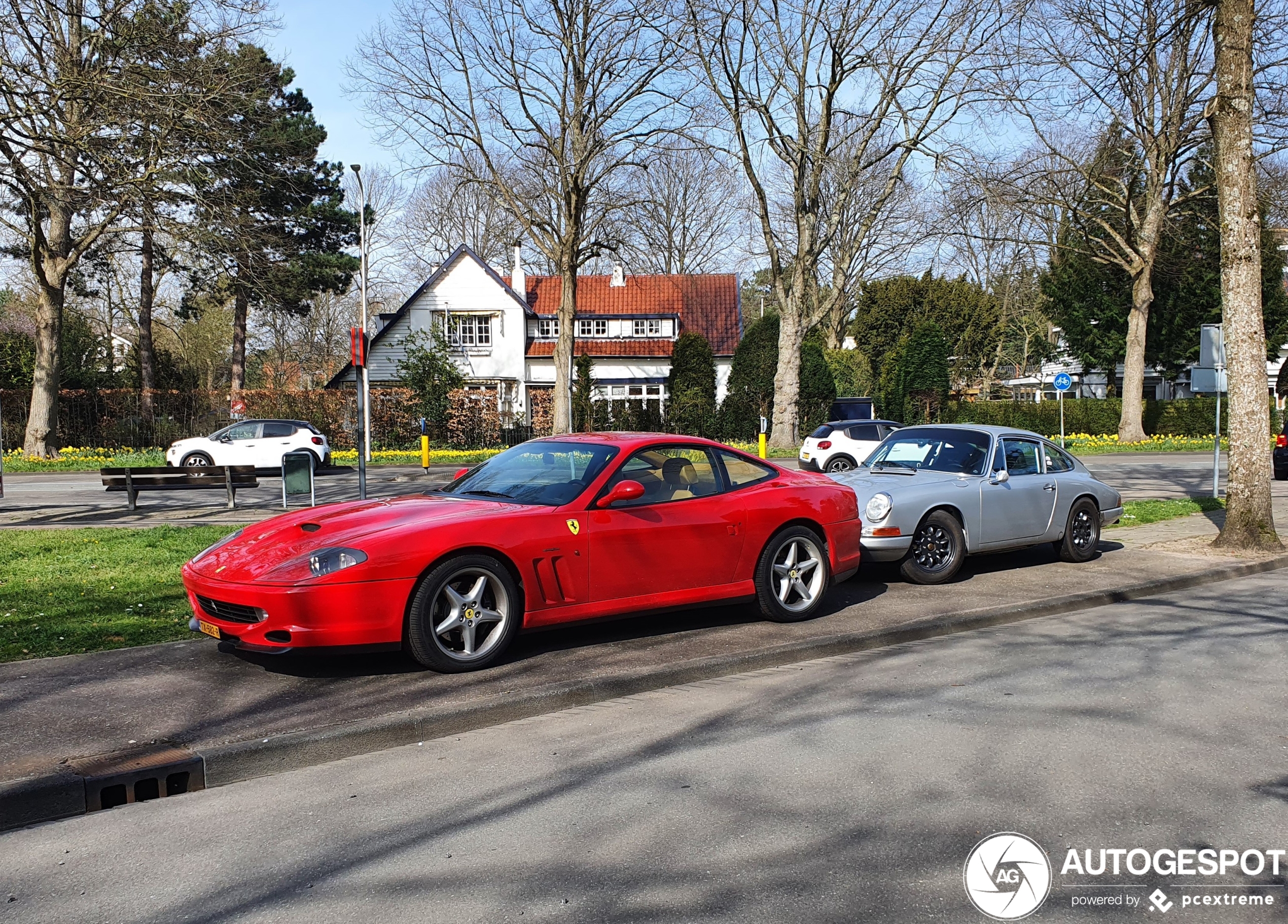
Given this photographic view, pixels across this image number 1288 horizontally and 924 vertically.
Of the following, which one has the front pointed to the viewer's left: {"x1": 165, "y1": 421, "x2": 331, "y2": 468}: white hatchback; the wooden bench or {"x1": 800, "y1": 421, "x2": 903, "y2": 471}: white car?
the white hatchback

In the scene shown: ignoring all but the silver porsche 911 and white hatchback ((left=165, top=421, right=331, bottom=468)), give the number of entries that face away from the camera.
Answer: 0

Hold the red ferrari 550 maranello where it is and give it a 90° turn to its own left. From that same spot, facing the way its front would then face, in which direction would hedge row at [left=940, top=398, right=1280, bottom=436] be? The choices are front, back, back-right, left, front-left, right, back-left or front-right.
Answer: left

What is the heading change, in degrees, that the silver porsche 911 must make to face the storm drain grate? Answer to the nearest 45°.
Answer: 0° — it already faces it

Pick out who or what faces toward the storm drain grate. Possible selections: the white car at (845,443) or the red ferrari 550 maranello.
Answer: the red ferrari 550 maranello

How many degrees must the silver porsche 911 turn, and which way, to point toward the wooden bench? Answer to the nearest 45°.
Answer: approximately 45° to its right

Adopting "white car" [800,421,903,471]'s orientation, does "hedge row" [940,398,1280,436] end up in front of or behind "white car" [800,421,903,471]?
in front

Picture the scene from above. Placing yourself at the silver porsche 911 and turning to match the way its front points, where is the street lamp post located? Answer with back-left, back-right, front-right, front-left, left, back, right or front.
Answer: right
